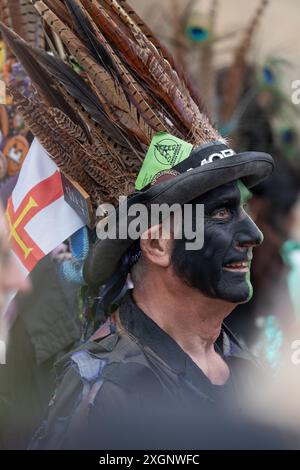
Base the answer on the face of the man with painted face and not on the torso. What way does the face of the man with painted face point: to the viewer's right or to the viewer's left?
to the viewer's right

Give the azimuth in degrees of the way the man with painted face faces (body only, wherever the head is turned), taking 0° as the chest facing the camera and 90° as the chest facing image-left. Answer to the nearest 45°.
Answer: approximately 315°
